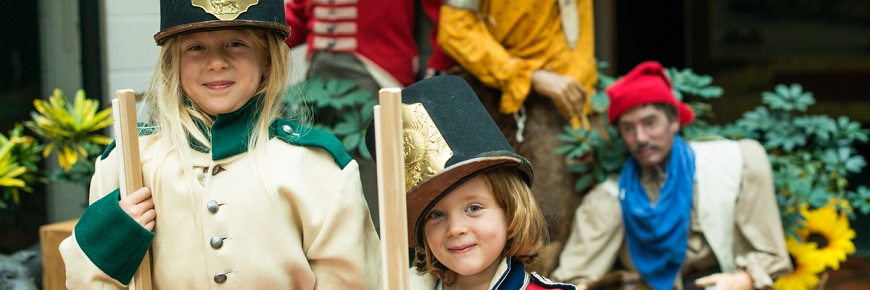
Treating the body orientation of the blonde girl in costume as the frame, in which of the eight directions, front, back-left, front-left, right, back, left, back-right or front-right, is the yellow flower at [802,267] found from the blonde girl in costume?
back-left

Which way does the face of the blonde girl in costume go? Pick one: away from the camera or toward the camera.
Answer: toward the camera

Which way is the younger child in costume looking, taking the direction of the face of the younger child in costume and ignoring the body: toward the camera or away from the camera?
toward the camera

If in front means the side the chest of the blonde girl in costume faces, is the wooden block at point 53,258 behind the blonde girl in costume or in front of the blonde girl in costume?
behind

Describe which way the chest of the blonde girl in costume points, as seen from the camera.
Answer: toward the camera
